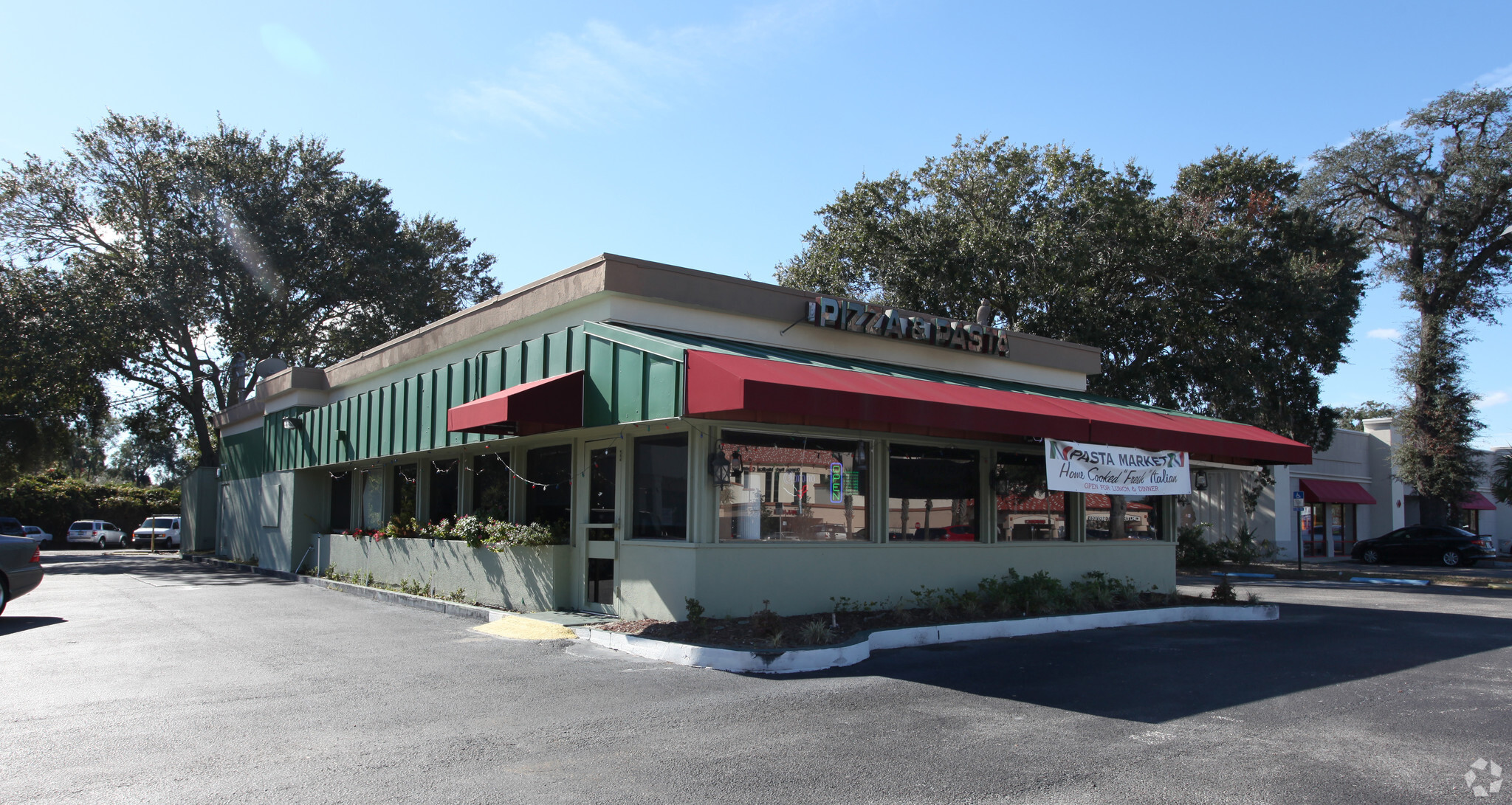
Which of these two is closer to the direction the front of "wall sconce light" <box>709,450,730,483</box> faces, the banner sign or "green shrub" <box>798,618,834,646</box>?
the green shrub

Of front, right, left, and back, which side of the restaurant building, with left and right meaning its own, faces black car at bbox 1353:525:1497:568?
left

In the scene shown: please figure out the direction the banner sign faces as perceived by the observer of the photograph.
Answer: facing the viewer and to the right of the viewer

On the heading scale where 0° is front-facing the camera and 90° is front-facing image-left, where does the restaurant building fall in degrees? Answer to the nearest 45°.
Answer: approximately 315°

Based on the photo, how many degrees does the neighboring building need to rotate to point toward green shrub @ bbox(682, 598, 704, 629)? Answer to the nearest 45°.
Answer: approximately 45° to its right

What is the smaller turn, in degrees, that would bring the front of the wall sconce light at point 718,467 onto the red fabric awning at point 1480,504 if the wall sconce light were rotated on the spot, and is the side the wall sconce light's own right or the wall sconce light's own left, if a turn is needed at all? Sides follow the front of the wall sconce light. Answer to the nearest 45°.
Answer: approximately 90° to the wall sconce light's own left
